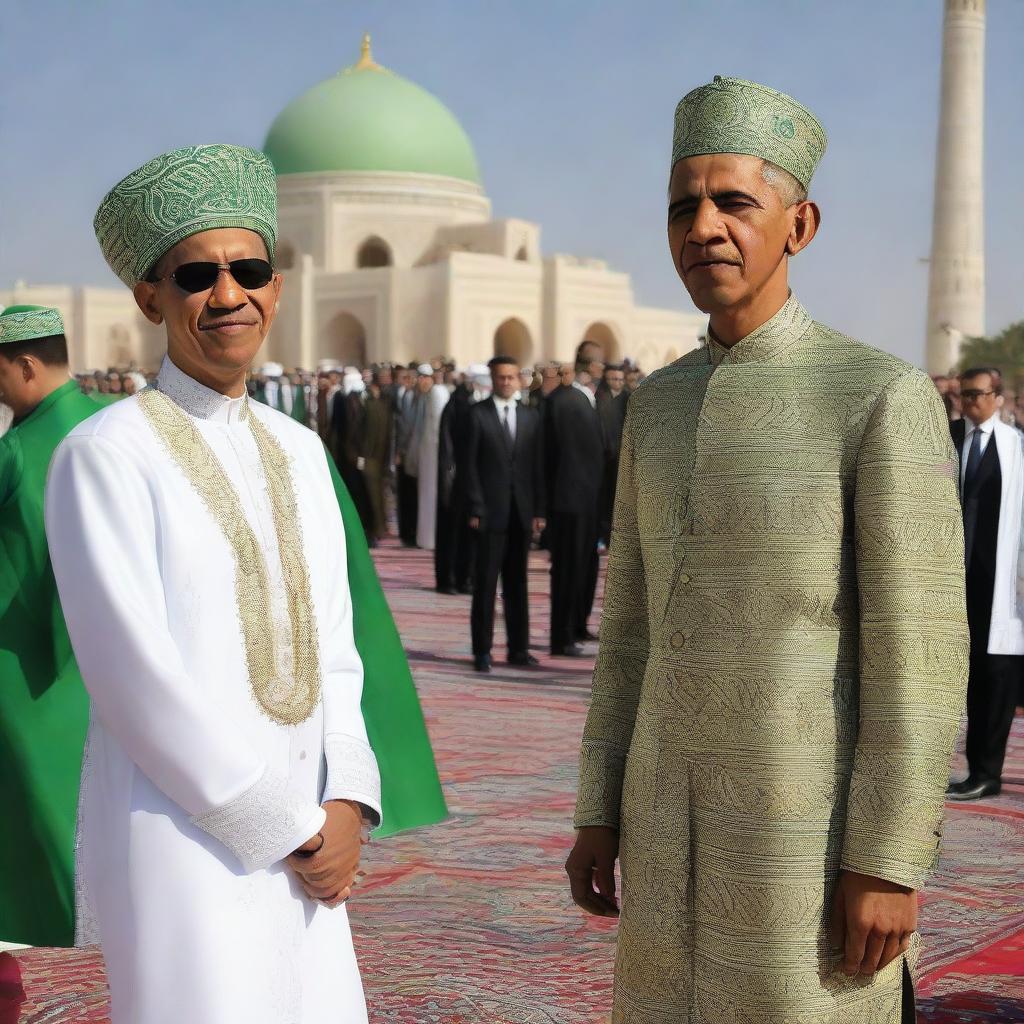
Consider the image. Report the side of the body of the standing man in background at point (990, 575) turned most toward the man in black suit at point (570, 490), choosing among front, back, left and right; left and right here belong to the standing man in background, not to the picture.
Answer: right

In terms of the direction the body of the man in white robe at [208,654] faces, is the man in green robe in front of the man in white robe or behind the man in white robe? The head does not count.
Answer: behind

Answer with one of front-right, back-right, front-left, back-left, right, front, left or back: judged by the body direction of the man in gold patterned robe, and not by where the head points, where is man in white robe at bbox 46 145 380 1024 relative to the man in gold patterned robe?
front-right

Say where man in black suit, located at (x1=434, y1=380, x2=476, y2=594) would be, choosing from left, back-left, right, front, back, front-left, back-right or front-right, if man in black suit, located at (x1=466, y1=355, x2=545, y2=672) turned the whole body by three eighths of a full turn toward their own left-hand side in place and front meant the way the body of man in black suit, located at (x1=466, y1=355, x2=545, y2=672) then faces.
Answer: front-left

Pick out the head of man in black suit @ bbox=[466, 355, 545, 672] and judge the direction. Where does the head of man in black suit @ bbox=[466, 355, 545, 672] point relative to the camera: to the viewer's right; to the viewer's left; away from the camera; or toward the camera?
toward the camera

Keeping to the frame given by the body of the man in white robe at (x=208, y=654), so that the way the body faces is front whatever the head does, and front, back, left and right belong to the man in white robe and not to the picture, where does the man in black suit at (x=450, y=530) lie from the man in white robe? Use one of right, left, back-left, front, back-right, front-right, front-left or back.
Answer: back-left

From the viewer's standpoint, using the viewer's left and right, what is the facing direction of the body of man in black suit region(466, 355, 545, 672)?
facing the viewer

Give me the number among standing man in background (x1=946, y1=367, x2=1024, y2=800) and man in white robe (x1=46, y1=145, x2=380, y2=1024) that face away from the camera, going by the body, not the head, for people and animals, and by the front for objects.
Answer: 0

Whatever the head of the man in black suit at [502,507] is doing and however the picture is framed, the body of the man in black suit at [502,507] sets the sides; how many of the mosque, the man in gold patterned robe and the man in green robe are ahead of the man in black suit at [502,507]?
2

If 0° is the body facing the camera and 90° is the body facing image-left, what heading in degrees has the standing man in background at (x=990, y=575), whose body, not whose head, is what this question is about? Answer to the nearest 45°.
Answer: approximately 45°

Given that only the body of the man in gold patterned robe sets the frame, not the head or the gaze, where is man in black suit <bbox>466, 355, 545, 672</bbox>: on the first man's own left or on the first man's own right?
on the first man's own right

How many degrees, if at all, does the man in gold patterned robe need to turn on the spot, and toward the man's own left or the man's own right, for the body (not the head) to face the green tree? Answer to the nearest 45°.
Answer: approximately 135° to the man's own right

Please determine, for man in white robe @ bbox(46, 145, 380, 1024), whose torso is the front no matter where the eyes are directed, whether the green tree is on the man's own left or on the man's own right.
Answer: on the man's own left

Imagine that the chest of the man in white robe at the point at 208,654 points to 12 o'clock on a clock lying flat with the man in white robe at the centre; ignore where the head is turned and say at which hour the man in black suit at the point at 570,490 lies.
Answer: The man in black suit is roughly at 8 o'clock from the man in white robe.

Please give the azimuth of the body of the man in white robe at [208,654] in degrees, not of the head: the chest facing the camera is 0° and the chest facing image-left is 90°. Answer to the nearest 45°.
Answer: approximately 315°

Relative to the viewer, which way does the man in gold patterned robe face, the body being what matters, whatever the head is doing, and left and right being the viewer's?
facing the viewer and to the left of the viewer

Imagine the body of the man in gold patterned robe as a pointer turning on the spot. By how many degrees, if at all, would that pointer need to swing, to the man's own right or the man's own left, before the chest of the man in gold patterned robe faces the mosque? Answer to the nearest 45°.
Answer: approximately 135° to the man's own right
